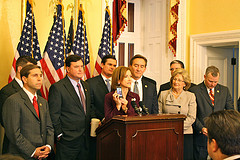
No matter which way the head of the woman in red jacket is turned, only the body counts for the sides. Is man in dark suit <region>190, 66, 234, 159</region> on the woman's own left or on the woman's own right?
on the woman's own left

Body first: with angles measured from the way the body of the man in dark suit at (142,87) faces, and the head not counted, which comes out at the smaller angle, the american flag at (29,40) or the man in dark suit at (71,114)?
the man in dark suit

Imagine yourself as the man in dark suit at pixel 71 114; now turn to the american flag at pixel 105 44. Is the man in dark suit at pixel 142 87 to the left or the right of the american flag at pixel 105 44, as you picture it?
right

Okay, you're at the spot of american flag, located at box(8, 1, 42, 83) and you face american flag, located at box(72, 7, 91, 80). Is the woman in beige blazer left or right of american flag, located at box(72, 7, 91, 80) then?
right

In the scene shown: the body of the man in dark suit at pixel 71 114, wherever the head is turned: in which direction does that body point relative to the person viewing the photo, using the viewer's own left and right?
facing the viewer and to the right of the viewer

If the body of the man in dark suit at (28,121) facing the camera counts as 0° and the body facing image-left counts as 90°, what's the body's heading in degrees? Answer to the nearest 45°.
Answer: approximately 315°

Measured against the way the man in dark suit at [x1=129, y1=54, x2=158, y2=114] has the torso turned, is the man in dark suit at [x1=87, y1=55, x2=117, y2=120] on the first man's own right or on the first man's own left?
on the first man's own right

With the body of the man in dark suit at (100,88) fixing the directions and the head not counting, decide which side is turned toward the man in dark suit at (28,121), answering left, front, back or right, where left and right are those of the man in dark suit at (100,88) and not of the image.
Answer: right

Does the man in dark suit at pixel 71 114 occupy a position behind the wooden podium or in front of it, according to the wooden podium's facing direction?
behind

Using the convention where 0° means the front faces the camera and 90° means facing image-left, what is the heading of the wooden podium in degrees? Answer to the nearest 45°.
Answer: approximately 315°

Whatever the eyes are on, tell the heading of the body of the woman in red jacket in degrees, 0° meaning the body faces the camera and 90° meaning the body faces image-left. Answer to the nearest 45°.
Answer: approximately 315°

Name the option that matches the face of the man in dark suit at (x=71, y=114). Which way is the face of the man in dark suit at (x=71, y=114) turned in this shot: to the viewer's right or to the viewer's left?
to the viewer's right

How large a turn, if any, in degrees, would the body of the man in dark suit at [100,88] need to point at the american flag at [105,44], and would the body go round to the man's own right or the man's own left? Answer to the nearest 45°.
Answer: approximately 135° to the man's own left
